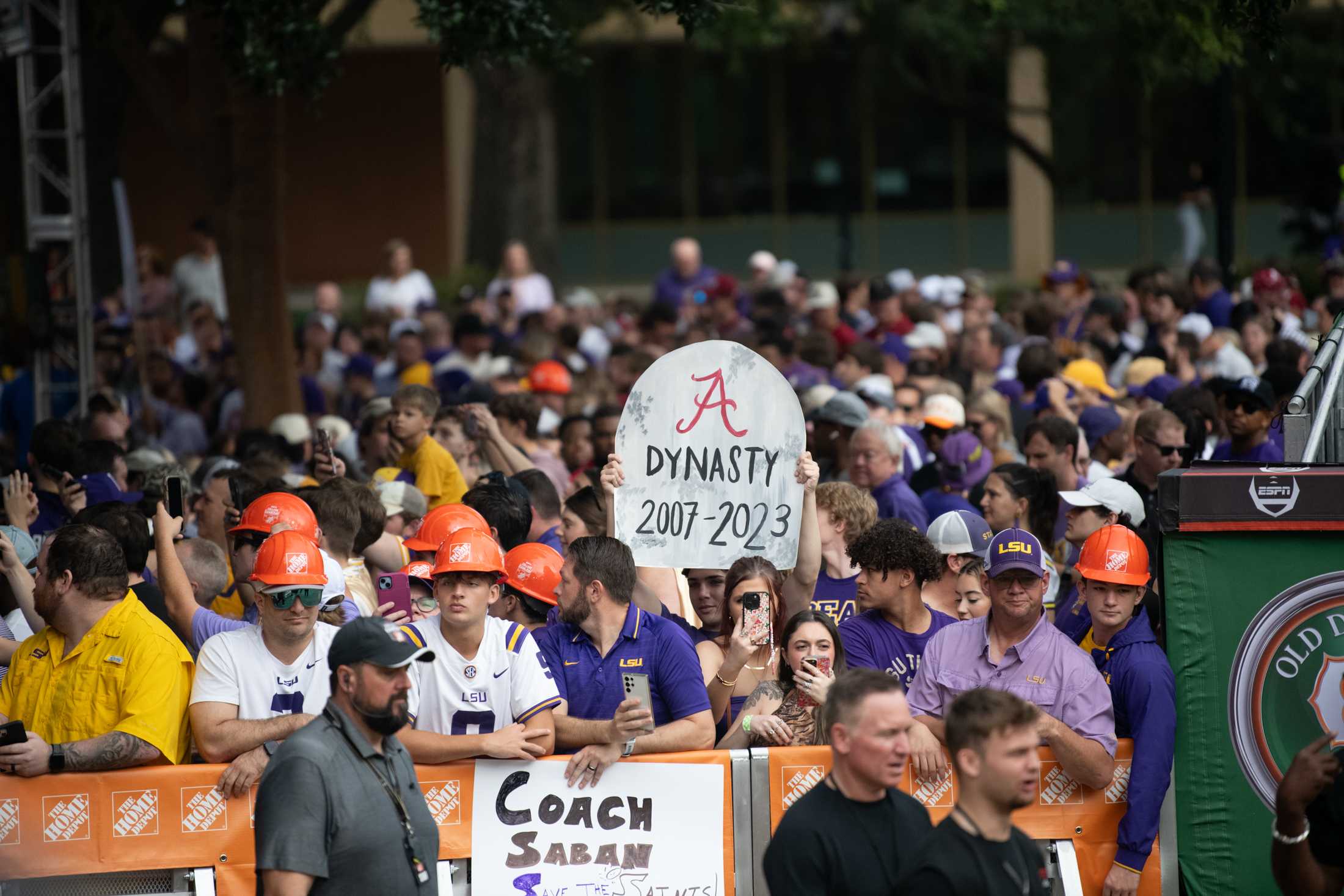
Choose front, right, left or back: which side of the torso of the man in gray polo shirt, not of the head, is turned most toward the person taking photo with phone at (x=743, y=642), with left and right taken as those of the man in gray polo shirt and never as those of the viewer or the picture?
left

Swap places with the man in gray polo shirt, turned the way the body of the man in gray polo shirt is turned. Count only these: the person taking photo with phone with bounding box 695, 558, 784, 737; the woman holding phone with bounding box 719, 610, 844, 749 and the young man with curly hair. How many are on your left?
3

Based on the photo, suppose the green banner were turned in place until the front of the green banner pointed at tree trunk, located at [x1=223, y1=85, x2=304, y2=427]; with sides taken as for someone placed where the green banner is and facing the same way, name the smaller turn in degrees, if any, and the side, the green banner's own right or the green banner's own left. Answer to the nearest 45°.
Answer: approximately 135° to the green banner's own right

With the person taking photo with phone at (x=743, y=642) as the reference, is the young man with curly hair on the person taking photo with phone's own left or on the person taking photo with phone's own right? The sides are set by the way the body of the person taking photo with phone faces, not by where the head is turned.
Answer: on the person taking photo with phone's own left
